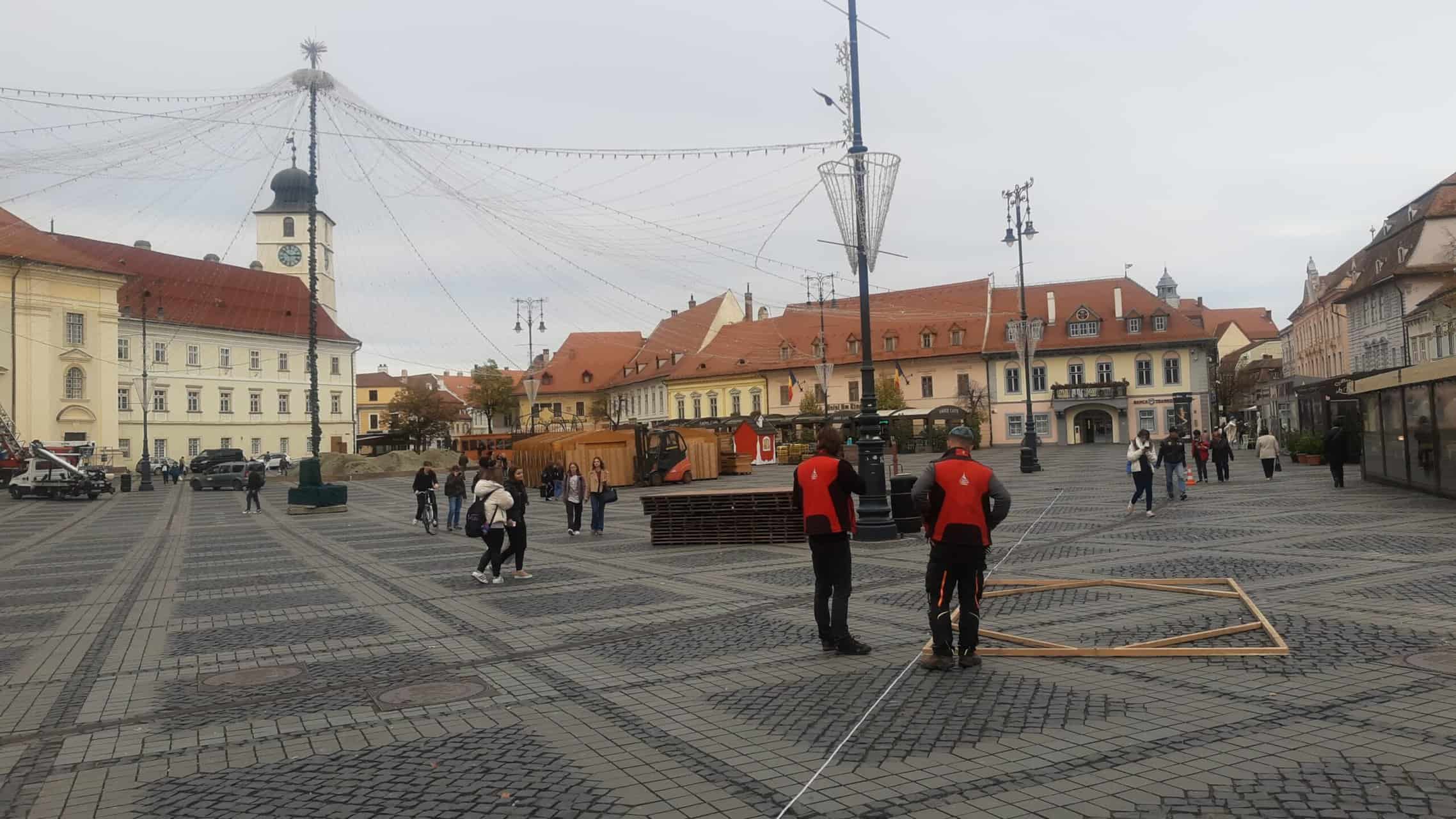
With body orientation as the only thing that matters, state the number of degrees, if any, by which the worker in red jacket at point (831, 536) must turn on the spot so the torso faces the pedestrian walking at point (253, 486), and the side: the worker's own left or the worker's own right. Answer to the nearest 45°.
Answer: approximately 90° to the worker's own left

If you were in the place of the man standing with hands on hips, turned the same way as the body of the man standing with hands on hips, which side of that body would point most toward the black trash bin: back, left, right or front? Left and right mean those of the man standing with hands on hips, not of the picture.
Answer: front

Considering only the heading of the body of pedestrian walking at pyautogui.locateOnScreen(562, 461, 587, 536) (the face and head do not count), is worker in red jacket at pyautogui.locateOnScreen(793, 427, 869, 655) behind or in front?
in front

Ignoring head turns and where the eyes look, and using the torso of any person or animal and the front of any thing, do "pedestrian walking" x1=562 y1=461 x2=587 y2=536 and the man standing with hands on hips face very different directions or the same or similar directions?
very different directions

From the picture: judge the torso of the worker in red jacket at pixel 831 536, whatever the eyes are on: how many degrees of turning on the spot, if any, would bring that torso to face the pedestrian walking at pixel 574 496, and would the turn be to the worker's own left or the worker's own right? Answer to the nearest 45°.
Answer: approximately 90° to the worker's own left

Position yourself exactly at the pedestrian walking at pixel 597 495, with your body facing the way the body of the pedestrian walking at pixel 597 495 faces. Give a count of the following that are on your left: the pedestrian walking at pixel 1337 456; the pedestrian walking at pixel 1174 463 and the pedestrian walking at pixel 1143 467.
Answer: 3

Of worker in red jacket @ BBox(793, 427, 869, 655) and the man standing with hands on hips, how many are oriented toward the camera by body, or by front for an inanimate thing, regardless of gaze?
0

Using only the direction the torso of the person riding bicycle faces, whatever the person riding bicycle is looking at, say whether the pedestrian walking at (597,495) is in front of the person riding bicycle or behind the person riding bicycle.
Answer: in front

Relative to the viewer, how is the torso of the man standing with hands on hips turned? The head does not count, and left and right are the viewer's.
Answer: facing away from the viewer

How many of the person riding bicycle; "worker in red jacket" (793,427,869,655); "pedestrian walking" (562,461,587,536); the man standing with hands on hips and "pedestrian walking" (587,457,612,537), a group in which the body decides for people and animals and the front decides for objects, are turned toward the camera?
3

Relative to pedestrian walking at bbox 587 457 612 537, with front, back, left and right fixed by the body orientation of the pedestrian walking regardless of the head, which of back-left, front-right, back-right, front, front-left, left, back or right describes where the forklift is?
back

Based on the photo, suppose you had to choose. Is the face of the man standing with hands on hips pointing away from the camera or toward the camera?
away from the camera
